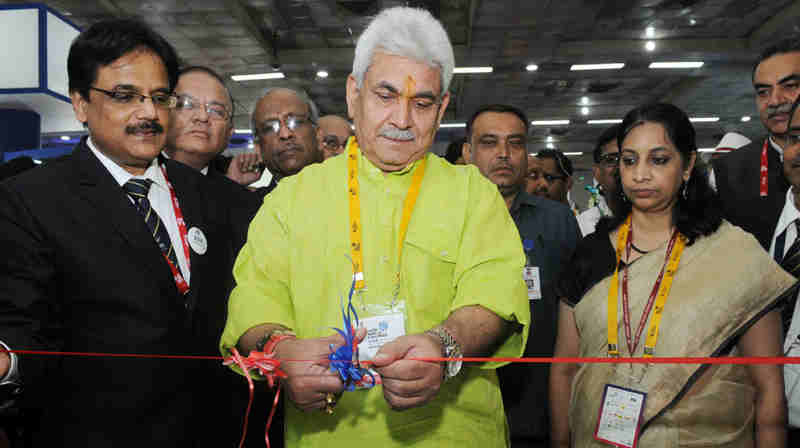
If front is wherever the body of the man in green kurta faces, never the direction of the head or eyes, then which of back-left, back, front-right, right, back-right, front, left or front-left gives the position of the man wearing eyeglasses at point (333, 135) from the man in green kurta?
back

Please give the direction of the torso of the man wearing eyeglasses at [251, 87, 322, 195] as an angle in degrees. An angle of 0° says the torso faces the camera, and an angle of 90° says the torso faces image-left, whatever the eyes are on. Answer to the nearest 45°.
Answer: approximately 0°

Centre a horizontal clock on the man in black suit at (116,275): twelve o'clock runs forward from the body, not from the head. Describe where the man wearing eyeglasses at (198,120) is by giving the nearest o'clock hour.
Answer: The man wearing eyeglasses is roughly at 8 o'clock from the man in black suit.

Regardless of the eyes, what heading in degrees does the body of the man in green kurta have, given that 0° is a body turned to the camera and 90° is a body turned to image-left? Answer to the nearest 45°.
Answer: approximately 0°

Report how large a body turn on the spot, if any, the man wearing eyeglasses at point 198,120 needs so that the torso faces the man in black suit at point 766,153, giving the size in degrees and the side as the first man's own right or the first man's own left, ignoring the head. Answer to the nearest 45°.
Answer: approximately 90° to the first man's own left

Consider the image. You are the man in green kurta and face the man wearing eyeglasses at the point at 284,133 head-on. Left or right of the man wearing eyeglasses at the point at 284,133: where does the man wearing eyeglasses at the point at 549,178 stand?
right

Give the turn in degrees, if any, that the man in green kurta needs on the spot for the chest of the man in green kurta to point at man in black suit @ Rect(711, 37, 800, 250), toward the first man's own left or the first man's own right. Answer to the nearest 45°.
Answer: approximately 135° to the first man's own left

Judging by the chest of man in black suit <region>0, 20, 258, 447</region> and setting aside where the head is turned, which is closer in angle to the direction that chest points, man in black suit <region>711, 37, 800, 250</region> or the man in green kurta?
the man in green kurta

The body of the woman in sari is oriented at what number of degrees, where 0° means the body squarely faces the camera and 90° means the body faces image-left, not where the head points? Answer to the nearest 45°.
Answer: approximately 45°

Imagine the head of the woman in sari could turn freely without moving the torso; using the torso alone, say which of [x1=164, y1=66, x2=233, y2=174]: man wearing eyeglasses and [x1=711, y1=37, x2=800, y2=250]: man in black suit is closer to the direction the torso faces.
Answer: the man wearing eyeglasses

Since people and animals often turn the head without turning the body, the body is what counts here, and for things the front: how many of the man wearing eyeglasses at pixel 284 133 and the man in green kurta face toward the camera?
2

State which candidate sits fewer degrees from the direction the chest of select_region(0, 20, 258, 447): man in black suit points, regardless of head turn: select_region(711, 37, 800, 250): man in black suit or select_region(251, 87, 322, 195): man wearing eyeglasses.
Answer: the man in black suit
